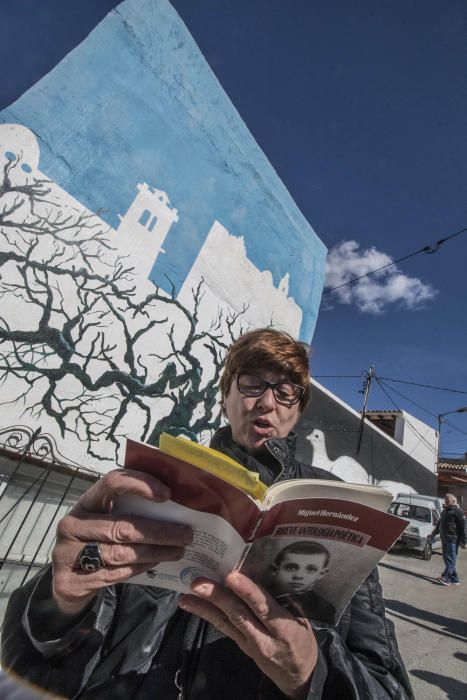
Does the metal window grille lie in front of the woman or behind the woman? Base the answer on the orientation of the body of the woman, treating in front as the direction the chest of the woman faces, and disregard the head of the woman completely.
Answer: behind

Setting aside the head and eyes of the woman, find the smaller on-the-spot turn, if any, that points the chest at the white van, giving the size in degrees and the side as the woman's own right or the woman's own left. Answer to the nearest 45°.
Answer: approximately 135° to the woman's own left

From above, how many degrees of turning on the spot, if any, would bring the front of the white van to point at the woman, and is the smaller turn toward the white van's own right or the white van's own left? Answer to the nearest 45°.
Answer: approximately 45° to the white van's own left

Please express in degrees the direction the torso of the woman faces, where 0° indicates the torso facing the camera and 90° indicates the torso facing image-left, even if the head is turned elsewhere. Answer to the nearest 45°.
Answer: approximately 0°

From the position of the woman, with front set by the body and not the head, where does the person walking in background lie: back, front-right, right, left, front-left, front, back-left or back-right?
back-left

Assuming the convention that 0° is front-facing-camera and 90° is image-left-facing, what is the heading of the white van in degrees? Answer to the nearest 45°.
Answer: approximately 45°
